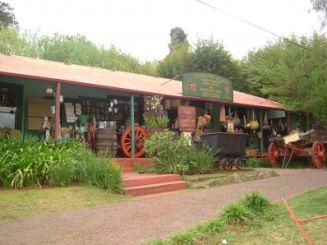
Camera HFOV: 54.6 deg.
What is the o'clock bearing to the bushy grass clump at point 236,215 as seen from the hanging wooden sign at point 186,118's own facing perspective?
The bushy grass clump is roughly at 12 o'clock from the hanging wooden sign.

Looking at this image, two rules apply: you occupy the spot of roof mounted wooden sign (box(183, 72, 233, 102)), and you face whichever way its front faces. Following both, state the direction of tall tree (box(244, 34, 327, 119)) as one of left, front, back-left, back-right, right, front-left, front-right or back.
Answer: left

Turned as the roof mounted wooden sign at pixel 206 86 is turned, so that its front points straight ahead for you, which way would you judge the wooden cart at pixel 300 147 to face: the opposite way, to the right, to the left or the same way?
to the right

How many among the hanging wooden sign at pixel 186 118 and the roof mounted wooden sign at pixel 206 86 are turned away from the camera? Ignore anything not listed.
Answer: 0

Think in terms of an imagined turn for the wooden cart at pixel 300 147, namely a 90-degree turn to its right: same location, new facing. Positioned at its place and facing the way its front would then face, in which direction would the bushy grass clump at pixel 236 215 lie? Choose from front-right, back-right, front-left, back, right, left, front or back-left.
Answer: back-left

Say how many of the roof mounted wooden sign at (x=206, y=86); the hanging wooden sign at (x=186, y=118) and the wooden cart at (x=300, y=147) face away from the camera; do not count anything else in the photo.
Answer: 0

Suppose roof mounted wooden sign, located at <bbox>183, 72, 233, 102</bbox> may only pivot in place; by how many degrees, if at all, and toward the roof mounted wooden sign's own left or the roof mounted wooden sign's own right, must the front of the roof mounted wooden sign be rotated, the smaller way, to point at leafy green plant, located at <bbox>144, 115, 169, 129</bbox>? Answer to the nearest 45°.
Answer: approximately 90° to the roof mounted wooden sign's own right

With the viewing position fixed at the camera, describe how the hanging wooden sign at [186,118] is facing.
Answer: facing the viewer

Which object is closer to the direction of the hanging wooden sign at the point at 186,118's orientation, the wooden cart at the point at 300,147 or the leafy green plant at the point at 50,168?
the leafy green plant

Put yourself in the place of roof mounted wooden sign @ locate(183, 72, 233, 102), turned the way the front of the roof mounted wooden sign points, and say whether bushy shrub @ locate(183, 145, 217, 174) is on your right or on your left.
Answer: on your right

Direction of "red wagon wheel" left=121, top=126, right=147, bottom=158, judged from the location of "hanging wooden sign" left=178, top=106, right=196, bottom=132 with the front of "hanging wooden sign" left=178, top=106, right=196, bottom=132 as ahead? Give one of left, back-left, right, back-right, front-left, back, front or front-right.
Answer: front-right

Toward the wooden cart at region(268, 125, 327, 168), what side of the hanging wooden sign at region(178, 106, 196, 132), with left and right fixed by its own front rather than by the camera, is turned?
left

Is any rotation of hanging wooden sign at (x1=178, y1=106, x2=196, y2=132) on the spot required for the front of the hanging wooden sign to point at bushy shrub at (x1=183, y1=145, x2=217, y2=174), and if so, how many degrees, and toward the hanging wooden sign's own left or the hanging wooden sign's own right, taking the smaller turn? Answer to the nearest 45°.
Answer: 0° — it already faces it

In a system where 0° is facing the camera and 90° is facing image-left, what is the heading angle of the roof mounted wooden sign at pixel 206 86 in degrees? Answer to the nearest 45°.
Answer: approximately 315°

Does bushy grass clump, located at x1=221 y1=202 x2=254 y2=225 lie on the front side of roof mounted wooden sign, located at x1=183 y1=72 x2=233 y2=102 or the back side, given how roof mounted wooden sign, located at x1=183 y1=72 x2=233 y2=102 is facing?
on the front side

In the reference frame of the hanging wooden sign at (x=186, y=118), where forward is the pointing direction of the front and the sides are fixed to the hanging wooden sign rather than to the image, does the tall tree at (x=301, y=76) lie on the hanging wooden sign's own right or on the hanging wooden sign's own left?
on the hanging wooden sign's own left

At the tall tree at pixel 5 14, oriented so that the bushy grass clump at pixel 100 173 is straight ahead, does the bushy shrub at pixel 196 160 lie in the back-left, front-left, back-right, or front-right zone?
front-left

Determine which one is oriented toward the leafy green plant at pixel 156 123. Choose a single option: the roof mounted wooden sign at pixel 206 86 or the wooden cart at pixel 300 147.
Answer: the wooden cart
